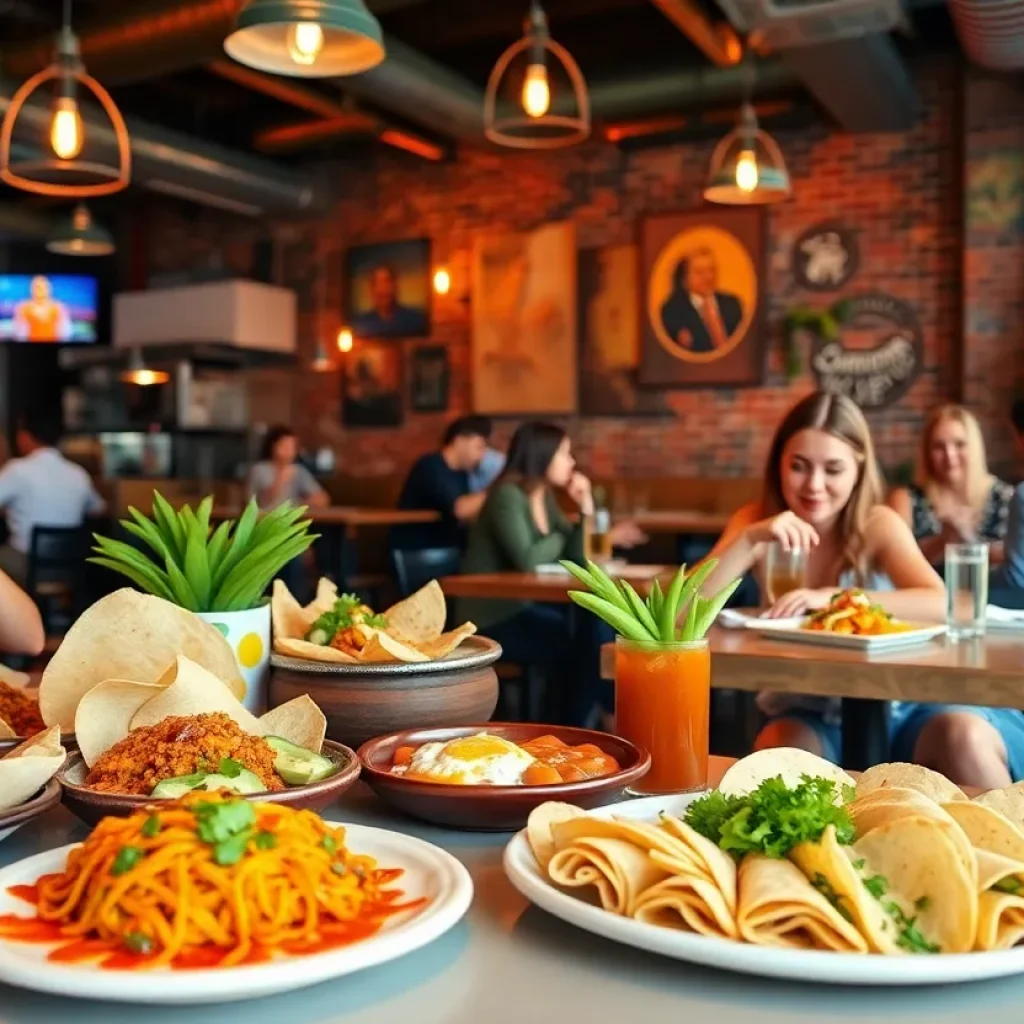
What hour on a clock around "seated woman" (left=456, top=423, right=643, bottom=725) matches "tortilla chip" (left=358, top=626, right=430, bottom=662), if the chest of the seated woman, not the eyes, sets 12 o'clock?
The tortilla chip is roughly at 3 o'clock from the seated woman.

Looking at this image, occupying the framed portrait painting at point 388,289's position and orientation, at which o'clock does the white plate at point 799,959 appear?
The white plate is roughly at 12 o'clock from the framed portrait painting.

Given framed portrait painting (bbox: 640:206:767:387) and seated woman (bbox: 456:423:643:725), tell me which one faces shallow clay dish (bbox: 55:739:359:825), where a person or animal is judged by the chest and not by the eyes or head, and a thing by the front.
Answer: the framed portrait painting

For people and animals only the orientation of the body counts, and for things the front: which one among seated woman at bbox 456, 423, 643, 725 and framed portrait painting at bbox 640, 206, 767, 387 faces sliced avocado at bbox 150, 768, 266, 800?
the framed portrait painting

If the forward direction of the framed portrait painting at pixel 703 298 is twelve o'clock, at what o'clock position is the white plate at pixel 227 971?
The white plate is roughly at 12 o'clock from the framed portrait painting.

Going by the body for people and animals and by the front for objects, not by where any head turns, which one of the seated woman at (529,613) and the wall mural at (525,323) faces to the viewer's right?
the seated woman

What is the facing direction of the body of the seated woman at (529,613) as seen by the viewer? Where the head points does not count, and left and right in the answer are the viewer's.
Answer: facing to the right of the viewer

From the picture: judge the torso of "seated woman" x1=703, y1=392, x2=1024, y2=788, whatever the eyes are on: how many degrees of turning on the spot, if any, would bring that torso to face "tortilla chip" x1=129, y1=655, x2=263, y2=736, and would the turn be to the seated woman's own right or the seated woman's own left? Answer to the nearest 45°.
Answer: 0° — they already face it
